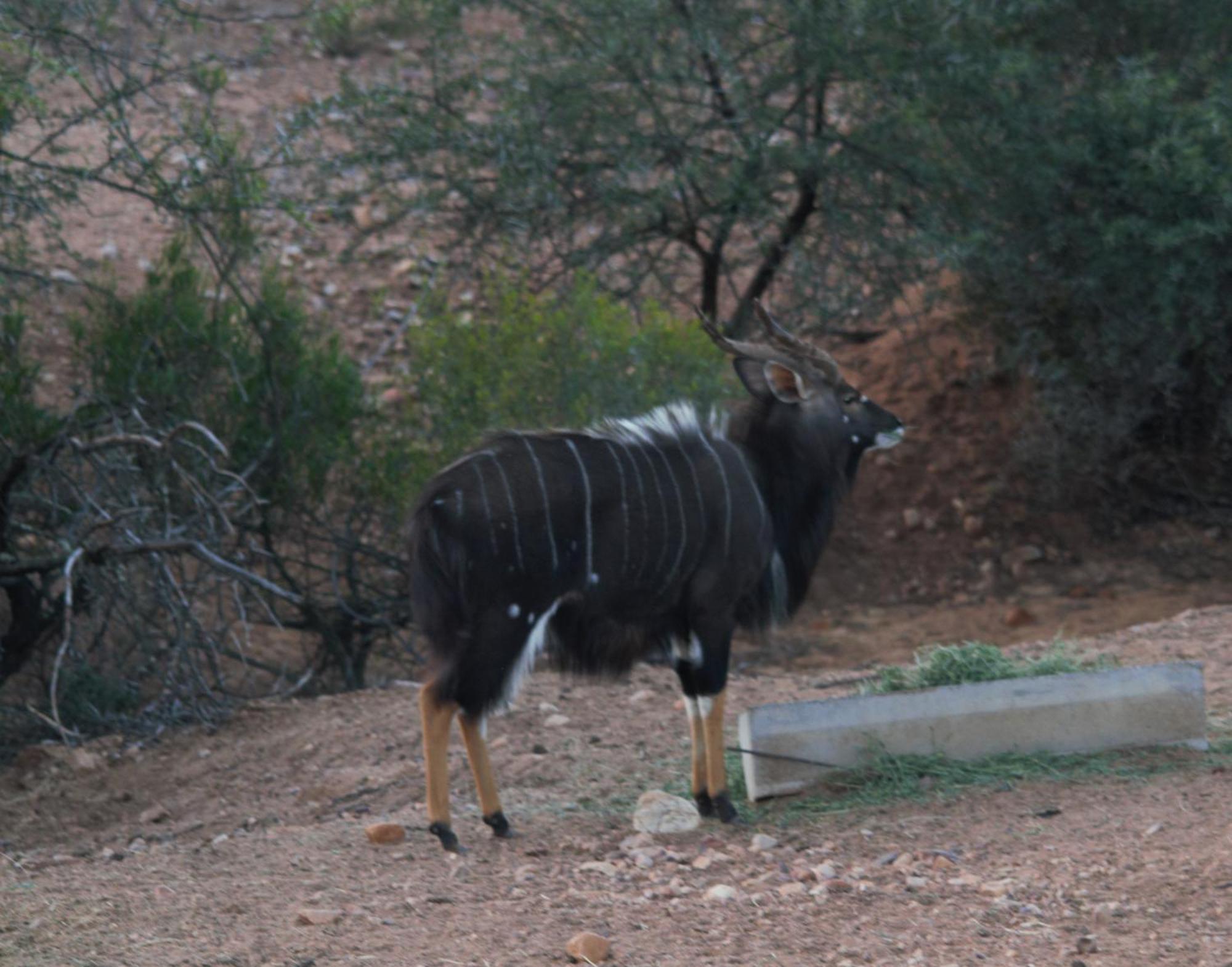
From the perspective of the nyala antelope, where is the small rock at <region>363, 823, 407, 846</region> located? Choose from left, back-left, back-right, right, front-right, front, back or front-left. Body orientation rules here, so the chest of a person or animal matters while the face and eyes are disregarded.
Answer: back

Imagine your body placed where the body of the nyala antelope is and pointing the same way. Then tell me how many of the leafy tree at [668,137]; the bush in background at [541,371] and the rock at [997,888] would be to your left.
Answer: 2

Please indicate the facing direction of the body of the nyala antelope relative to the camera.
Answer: to the viewer's right

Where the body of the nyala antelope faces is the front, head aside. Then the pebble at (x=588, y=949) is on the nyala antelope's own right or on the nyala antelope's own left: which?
on the nyala antelope's own right

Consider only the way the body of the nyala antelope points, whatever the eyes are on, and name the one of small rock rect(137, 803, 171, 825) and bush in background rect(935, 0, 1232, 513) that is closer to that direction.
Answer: the bush in background

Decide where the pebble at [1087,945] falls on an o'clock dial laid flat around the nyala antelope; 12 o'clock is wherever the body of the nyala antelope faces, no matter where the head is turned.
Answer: The pebble is roughly at 2 o'clock from the nyala antelope.

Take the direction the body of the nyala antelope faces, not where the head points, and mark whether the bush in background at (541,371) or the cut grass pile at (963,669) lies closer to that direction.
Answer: the cut grass pile

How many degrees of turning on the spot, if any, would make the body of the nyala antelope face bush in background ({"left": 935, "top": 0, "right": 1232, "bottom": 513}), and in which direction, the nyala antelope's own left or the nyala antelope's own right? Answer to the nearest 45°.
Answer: approximately 45° to the nyala antelope's own left
